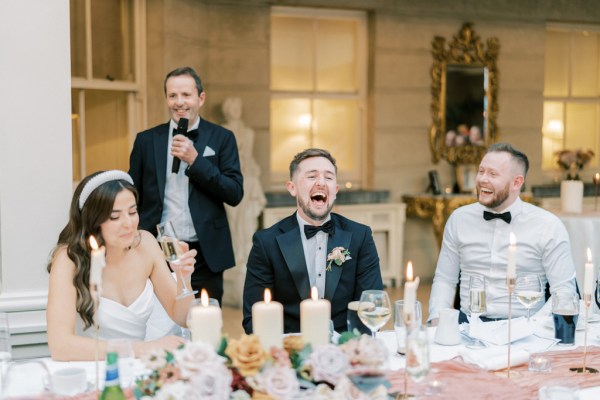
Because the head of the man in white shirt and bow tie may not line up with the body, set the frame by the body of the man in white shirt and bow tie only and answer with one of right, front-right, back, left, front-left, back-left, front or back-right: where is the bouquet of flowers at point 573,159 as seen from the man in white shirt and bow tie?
back

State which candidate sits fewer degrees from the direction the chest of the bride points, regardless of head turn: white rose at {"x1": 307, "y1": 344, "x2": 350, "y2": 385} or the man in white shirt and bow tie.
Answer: the white rose

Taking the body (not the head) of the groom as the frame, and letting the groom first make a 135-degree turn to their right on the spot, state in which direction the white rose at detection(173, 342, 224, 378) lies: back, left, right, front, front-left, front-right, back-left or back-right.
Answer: back-left

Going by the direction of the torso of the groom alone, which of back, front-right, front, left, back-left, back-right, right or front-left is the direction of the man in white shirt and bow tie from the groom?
back-left

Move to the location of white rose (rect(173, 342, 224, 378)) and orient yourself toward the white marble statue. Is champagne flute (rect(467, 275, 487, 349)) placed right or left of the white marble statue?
right

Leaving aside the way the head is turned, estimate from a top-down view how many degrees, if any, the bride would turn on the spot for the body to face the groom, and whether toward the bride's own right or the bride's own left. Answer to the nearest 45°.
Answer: approximately 45° to the bride's own left

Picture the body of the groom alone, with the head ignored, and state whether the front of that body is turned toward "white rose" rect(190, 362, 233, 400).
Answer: yes

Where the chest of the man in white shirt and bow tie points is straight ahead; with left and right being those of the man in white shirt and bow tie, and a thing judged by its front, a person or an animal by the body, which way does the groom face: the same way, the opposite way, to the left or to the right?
the same way

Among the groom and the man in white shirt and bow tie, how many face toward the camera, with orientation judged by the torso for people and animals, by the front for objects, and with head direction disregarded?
2

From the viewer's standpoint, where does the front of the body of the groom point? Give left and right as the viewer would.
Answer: facing the viewer

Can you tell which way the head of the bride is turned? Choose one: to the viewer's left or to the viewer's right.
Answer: to the viewer's right

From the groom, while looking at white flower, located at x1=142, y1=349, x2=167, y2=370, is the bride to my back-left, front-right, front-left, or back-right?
front-right

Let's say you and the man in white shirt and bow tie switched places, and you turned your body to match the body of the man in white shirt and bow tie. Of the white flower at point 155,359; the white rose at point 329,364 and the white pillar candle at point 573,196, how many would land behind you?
1

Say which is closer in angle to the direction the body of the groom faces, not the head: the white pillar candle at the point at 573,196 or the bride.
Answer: the bride

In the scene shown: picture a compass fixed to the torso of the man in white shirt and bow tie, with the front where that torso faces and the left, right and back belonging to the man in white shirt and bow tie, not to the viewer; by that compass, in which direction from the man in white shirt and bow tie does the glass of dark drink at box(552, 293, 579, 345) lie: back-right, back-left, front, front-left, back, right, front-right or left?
front

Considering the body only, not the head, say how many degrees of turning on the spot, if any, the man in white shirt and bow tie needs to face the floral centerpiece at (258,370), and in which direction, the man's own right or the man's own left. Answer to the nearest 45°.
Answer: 0° — they already face it

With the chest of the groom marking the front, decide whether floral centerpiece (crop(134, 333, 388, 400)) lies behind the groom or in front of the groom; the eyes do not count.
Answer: in front

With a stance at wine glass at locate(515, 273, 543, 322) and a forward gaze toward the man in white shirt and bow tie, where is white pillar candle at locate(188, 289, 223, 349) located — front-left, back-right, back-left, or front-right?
back-left

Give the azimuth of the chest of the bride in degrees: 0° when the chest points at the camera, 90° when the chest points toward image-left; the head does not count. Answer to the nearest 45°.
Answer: approximately 315°

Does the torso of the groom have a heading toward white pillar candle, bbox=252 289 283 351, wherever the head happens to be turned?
yes
